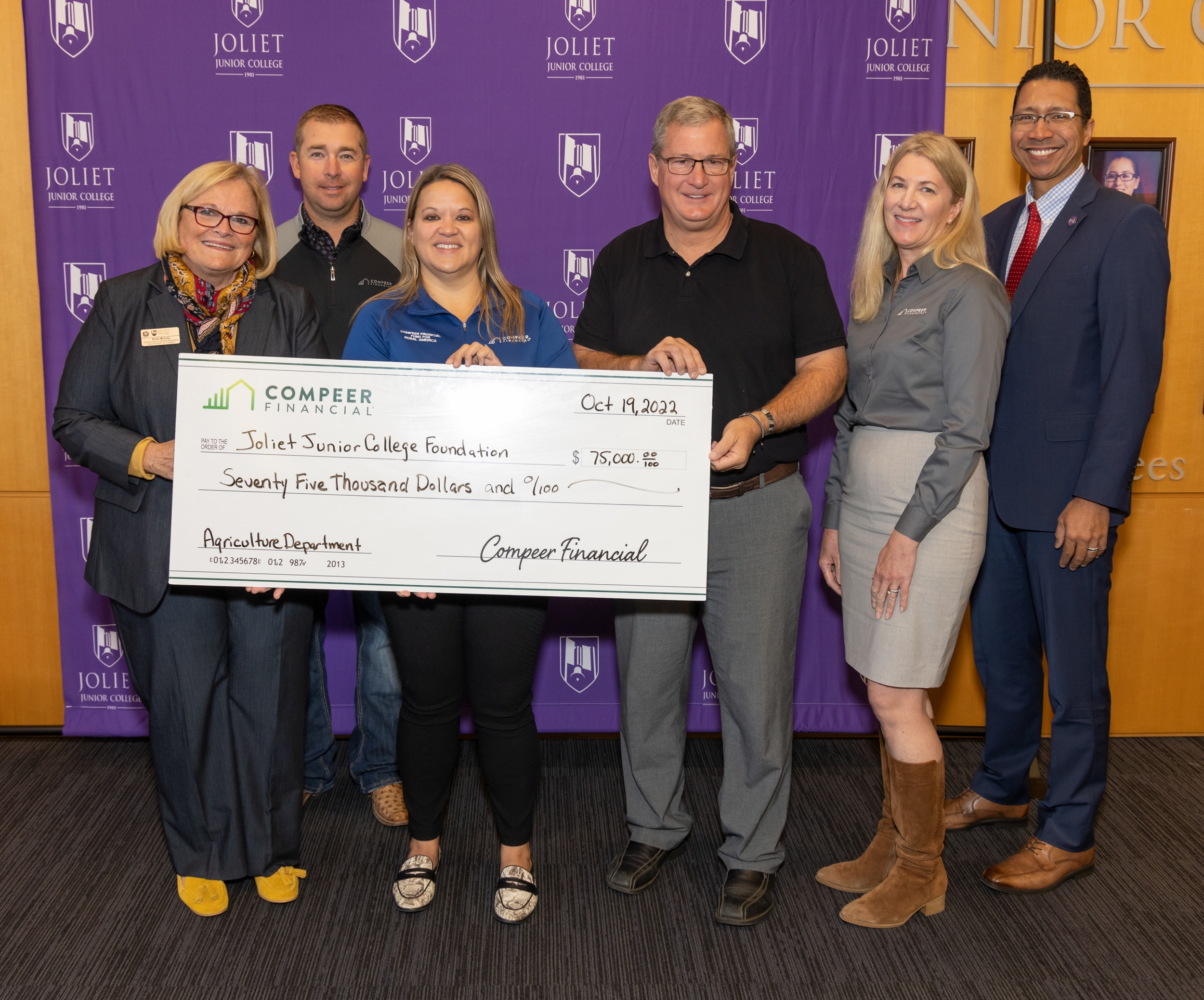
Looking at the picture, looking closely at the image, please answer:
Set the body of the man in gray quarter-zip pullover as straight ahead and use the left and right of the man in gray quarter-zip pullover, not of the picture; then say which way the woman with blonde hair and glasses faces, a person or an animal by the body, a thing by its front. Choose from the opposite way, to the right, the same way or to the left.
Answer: the same way

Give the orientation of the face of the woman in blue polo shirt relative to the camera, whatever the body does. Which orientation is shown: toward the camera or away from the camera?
toward the camera

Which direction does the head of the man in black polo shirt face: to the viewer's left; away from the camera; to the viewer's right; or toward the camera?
toward the camera

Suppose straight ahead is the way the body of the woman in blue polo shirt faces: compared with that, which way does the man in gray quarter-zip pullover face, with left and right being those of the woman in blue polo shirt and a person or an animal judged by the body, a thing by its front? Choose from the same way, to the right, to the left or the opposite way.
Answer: the same way

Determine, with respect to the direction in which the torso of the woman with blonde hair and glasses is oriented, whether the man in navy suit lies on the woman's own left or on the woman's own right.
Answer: on the woman's own left

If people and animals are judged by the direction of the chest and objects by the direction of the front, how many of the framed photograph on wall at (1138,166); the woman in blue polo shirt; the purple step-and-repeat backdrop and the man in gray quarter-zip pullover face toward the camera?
4

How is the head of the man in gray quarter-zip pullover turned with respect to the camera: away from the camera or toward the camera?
toward the camera

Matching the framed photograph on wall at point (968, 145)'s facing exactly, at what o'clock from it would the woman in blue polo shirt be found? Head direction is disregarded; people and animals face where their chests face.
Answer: The woman in blue polo shirt is roughly at 1 o'clock from the framed photograph on wall.

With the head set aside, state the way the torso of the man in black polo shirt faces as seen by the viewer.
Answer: toward the camera

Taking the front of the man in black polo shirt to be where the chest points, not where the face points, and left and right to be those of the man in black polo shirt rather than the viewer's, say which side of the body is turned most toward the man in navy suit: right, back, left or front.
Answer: left

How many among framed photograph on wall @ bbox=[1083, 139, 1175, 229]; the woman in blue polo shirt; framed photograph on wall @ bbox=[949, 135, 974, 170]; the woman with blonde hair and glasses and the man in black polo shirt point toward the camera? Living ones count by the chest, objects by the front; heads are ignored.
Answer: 5

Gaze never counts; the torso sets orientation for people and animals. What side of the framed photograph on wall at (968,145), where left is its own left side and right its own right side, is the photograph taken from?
front

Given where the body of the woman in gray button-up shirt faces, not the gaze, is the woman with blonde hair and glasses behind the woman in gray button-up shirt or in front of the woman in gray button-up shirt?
in front

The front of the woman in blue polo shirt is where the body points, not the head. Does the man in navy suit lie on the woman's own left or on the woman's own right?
on the woman's own left

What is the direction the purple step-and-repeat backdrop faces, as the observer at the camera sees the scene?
facing the viewer

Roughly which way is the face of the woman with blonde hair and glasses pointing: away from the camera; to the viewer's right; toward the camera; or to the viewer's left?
toward the camera
